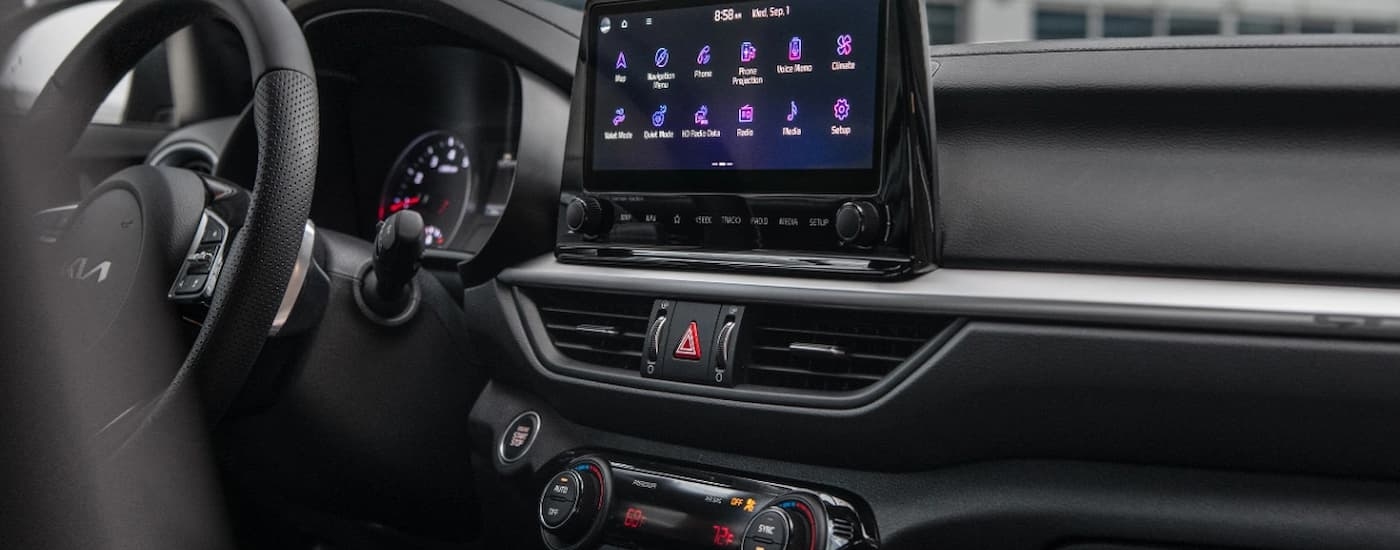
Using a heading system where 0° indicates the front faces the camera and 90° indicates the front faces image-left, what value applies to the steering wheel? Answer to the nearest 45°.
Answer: approximately 45°
